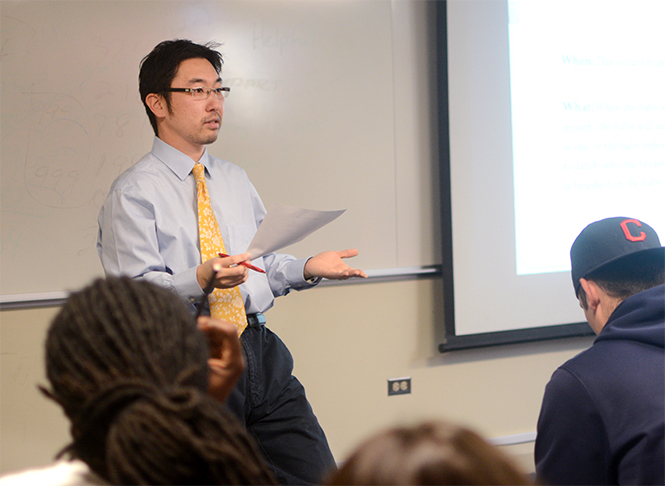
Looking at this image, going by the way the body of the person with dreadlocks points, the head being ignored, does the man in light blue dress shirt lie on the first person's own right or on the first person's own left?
on the first person's own right

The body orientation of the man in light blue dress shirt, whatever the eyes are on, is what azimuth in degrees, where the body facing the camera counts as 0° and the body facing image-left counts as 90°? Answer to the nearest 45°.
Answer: approximately 315°

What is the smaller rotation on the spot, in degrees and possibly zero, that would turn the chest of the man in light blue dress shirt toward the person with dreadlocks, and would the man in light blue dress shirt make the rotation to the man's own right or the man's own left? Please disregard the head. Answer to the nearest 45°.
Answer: approximately 45° to the man's own right

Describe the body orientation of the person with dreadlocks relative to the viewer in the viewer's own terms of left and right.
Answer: facing away from the viewer and to the left of the viewer

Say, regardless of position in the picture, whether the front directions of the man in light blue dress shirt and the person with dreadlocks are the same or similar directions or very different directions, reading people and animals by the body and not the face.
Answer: very different directions
